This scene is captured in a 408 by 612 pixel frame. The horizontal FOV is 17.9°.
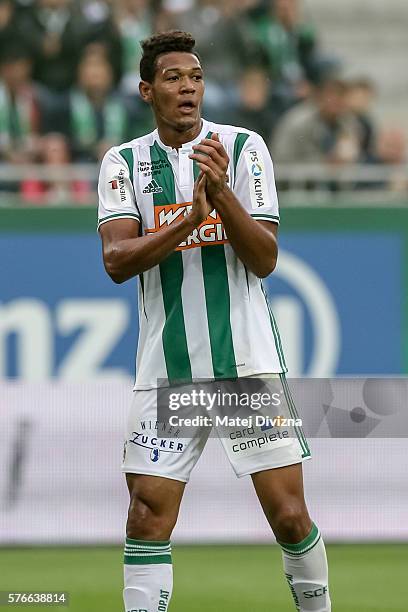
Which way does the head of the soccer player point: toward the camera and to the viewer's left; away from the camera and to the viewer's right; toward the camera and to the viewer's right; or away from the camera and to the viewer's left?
toward the camera and to the viewer's right

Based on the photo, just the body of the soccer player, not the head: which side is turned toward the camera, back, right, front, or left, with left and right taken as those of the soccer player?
front
